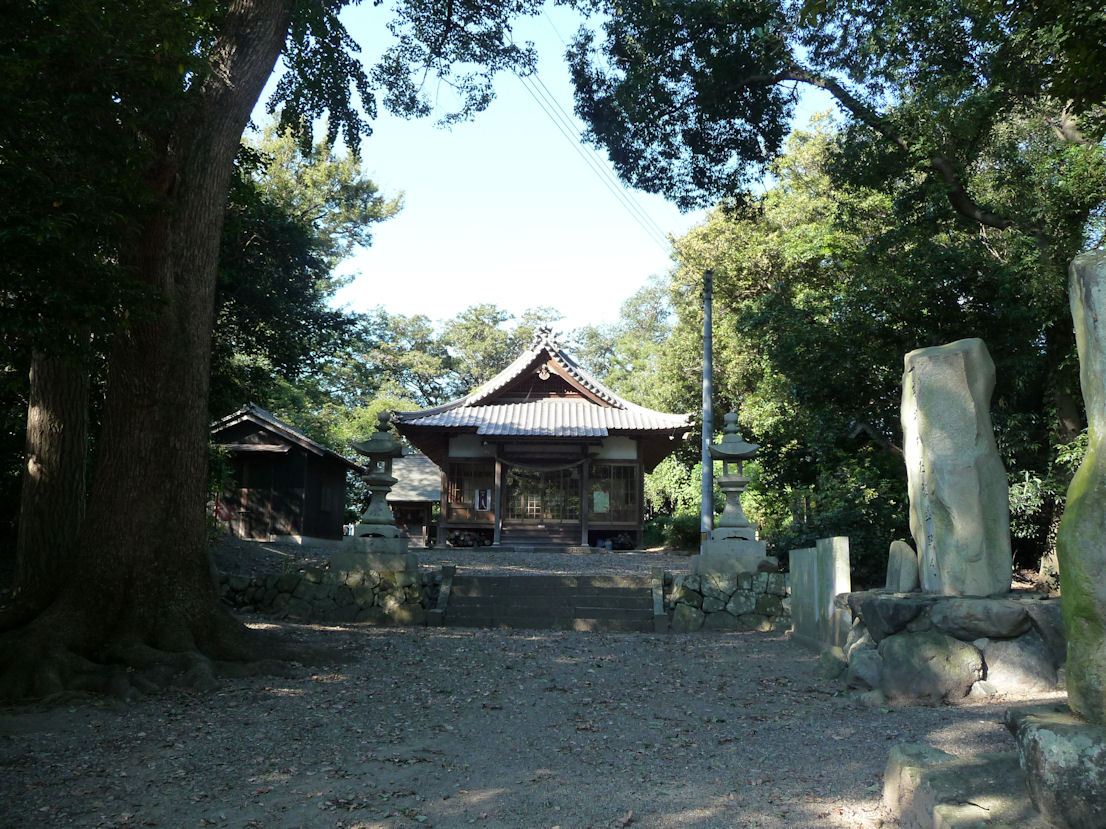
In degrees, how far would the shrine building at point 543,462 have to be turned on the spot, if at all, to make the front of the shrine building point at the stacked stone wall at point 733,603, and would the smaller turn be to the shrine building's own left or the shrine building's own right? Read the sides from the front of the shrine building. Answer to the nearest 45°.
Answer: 0° — it already faces it

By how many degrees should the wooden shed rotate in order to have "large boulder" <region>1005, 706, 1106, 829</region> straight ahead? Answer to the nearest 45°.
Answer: approximately 45° to its left

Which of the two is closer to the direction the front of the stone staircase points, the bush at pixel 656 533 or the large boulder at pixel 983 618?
the large boulder

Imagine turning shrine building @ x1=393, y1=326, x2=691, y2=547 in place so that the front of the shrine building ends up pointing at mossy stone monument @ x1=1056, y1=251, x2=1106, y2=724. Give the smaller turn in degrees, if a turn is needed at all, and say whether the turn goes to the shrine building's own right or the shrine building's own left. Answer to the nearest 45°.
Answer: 0° — it already faces it

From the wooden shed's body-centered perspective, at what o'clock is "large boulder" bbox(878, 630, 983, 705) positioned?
The large boulder is roughly at 10 o'clock from the wooden shed.

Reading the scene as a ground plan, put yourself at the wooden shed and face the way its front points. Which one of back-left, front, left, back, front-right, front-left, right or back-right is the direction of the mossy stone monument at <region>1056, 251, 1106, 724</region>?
front-left

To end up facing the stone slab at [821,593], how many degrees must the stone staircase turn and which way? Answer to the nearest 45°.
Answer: approximately 45° to its left

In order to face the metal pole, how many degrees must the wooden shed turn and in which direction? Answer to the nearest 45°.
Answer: approximately 90° to its left

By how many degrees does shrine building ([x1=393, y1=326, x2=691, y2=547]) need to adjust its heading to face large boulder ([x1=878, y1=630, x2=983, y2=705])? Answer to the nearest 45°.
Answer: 0° — it already faces it

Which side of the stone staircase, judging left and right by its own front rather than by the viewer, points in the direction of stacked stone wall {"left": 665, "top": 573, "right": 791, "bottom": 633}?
left

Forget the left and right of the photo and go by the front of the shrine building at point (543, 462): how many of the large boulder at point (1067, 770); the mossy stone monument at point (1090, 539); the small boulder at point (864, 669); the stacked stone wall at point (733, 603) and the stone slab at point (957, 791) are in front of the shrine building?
5

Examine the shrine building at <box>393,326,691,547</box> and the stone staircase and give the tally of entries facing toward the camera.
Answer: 2

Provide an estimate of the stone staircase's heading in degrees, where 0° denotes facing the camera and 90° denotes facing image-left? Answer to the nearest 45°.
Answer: approximately 0°

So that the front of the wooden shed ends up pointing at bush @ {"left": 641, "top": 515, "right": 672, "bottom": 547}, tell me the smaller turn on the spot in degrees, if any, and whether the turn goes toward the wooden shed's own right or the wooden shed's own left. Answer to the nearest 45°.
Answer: approximately 135° to the wooden shed's own left

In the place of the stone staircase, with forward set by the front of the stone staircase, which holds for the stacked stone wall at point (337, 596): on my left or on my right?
on my right
